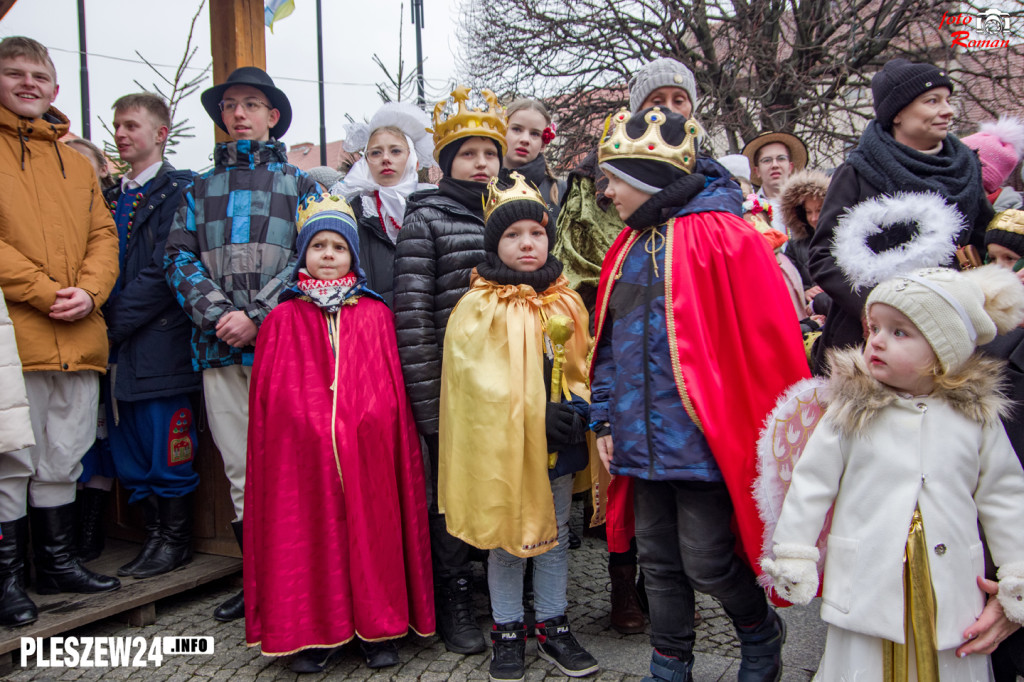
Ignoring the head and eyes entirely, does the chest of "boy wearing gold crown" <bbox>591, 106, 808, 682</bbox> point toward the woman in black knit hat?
no

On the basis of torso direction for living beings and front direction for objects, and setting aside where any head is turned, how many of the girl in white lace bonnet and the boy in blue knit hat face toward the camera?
2

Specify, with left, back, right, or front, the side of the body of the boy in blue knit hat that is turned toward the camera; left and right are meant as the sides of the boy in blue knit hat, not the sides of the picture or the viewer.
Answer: front

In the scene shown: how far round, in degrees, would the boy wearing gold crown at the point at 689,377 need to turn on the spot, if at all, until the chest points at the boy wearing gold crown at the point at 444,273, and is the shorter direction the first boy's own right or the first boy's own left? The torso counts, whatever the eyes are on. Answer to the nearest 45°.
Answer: approximately 90° to the first boy's own right

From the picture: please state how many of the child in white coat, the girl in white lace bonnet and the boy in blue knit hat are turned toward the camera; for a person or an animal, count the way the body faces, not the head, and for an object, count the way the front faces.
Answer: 3

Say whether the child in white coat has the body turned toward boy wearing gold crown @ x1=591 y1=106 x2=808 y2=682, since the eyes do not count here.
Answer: no

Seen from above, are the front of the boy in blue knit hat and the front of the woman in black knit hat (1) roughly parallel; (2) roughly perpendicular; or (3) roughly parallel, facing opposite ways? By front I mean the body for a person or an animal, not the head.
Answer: roughly parallel

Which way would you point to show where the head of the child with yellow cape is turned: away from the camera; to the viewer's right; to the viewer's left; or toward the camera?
toward the camera

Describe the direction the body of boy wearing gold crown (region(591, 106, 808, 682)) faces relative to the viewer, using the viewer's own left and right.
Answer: facing the viewer and to the left of the viewer

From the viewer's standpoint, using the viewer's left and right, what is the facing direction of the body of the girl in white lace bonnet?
facing the viewer

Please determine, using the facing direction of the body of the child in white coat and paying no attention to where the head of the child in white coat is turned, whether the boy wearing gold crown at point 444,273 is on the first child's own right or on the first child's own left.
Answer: on the first child's own right

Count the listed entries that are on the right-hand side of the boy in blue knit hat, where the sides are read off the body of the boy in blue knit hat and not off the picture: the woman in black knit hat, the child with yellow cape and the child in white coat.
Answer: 0

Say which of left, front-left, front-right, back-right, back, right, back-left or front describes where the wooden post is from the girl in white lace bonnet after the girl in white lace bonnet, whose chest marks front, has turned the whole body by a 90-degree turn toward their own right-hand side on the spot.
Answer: front-right
